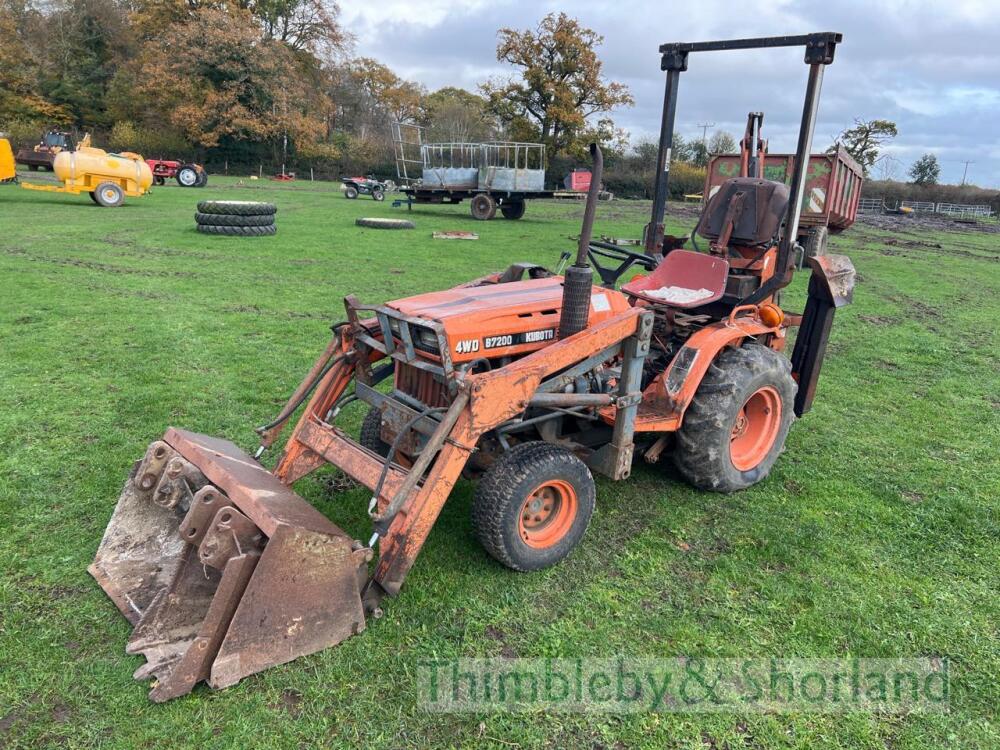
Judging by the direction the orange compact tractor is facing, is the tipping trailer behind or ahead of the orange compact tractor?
behind

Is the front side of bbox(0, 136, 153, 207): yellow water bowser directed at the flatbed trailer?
no

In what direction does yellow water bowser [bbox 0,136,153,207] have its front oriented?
to the viewer's left

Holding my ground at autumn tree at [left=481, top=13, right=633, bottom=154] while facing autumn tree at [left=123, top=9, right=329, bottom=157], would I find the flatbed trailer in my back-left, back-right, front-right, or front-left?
front-left

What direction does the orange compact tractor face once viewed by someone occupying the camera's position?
facing the viewer and to the left of the viewer

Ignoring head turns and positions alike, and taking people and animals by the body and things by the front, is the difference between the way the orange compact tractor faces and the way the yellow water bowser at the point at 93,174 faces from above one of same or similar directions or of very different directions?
same or similar directions

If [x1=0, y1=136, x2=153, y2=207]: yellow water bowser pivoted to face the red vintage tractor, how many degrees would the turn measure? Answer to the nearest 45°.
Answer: approximately 90° to its right

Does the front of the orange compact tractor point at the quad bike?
no

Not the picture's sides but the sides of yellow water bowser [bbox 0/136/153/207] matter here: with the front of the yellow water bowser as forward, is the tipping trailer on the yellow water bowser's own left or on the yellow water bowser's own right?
on the yellow water bowser's own left

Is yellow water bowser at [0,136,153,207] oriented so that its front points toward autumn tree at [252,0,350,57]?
no

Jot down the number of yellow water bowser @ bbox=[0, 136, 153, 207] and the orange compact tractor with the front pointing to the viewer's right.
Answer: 0

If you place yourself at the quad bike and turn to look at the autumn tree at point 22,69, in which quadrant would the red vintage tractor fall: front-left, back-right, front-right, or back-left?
front-left

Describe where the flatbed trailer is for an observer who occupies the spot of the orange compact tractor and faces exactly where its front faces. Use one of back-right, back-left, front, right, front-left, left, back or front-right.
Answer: back-right

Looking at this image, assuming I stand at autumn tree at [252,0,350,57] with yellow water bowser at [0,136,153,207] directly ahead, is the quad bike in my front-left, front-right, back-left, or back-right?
front-left

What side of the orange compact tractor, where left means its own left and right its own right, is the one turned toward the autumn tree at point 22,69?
right

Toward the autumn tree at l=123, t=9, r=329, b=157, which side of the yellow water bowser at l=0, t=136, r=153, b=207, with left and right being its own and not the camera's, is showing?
right
